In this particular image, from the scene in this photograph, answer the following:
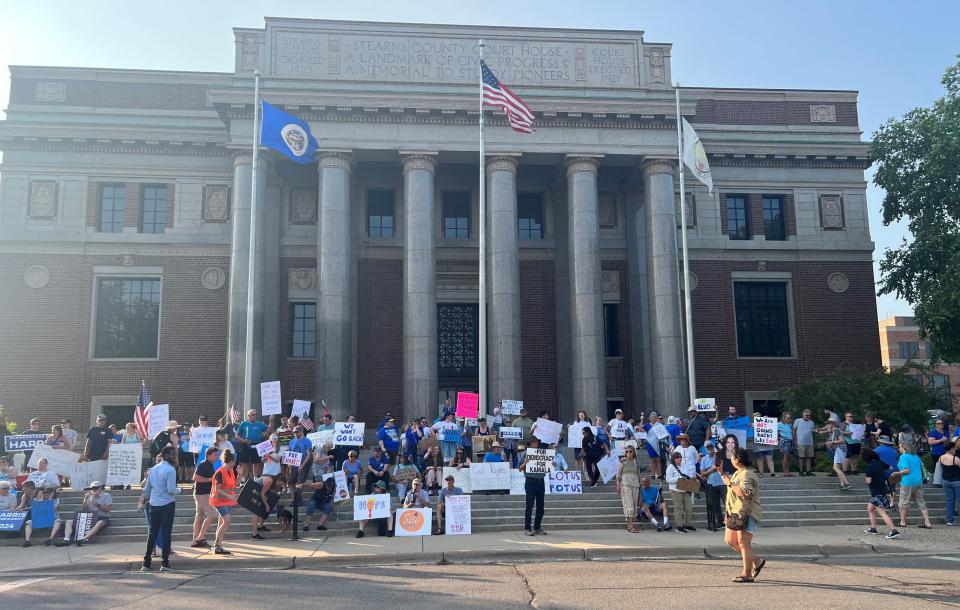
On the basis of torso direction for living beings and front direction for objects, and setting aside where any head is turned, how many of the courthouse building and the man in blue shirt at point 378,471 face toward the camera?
2

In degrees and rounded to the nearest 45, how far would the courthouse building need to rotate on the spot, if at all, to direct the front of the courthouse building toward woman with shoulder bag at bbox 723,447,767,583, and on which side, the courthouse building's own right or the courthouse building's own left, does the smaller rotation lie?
0° — it already faces them

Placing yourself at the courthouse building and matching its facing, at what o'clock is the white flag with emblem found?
The white flag with emblem is roughly at 10 o'clock from the courthouse building.

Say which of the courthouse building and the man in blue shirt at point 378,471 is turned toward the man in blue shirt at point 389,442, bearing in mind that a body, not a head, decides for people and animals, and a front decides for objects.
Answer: the courthouse building

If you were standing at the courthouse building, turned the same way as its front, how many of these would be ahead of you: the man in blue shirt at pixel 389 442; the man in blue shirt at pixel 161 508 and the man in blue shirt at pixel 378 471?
3

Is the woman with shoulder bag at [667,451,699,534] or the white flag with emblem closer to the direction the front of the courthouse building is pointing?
the woman with shoulder bag

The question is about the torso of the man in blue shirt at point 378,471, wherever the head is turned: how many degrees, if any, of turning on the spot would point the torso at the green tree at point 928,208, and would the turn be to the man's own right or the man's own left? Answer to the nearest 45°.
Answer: approximately 90° to the man's own left

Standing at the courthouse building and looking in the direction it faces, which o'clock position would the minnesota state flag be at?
The minnesota state flag is roughly at 1 o'clock from the courthouse building.

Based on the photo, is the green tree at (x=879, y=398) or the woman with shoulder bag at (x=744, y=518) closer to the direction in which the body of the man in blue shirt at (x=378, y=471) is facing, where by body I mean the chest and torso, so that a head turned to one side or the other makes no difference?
the woman with shoulder bag

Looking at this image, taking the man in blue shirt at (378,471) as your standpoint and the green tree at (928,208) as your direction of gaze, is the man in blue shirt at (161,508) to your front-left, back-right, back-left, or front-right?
back-right

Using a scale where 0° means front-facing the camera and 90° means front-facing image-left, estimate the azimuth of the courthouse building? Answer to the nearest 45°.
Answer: approximately 0°
